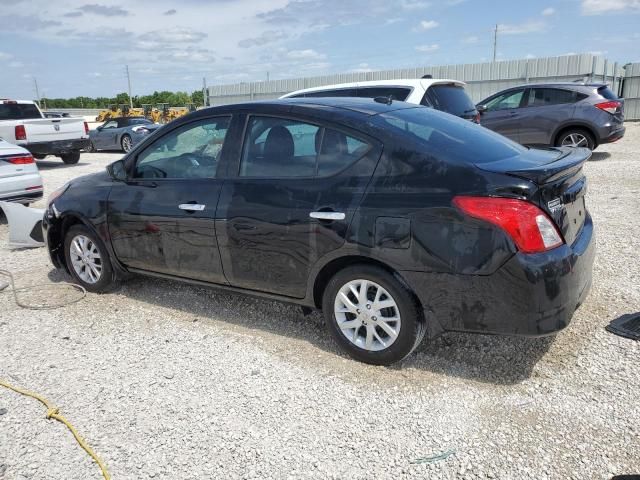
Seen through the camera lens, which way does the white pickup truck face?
facing away from the viewer and to the left of the viewer

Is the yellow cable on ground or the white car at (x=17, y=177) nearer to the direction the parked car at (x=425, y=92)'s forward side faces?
the white car

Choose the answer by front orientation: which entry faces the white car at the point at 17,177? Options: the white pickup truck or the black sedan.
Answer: the black sedan

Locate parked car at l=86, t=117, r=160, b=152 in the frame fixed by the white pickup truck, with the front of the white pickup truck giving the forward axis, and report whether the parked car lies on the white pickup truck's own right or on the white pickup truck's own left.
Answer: on the white pickup truck's own right

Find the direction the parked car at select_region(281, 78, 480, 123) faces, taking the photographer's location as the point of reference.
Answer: facing away from the viewer and to the left of the viewer

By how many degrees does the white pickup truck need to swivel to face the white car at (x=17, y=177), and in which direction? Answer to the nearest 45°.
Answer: approximately 135° to its left

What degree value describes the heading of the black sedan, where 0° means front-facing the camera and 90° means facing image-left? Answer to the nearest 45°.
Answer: approximately 135°

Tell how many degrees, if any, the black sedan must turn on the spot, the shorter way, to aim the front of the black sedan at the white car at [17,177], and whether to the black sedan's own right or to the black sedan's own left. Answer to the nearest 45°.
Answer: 0° — it already faces it

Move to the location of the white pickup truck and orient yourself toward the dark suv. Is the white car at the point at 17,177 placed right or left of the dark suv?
right
